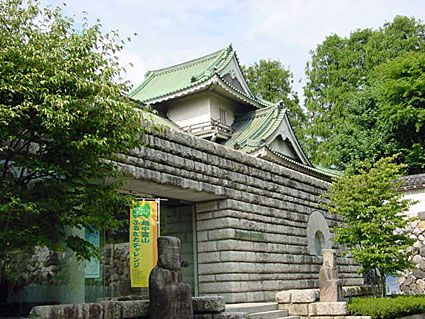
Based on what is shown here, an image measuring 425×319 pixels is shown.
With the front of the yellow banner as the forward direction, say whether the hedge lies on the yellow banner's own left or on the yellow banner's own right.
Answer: on the yellow banner's own left

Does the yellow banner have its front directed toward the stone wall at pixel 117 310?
yes

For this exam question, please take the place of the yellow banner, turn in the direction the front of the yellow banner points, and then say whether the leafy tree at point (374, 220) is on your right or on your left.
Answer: on your left

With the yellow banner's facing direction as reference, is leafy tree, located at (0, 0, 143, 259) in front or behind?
in front

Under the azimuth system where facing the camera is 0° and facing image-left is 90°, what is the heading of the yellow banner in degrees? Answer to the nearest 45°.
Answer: approximately 0°

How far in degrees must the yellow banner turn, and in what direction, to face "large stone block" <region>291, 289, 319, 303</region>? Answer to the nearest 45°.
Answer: approximately 135° to its left

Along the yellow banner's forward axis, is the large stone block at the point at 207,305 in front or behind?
in front

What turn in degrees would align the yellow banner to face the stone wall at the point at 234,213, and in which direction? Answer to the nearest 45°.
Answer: approximately 135° to its left

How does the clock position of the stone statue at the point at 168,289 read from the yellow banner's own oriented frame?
The stone statue is roughly at 12 o'clock from the yellow banner.

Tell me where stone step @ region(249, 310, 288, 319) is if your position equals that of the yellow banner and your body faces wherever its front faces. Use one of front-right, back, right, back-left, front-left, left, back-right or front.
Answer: back-left
